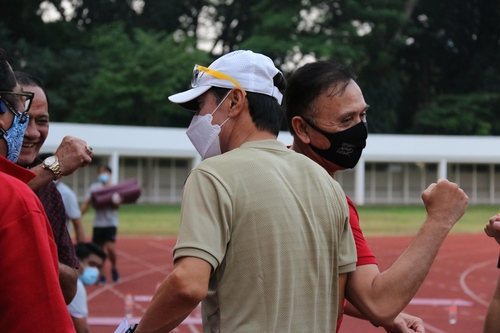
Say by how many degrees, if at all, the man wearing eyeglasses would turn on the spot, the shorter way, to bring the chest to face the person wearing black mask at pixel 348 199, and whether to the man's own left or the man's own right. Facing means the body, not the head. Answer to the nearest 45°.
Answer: approximately 45° to the man's own left

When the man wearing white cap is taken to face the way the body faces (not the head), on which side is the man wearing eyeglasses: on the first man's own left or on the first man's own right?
on the first man's own left

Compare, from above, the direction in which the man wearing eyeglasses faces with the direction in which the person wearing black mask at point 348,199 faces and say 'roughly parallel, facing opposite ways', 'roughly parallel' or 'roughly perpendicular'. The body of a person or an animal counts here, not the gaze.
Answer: roughly perpendicular

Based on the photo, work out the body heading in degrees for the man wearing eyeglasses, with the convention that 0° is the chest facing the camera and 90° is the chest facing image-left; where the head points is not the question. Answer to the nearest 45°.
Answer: approximately 270°

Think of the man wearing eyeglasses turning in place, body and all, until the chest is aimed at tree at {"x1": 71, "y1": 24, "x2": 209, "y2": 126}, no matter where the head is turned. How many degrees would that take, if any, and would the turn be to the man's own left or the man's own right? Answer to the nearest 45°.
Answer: approximately 90° to the man's own left

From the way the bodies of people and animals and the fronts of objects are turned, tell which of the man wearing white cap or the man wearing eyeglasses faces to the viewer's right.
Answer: the man wearing eyeglasses

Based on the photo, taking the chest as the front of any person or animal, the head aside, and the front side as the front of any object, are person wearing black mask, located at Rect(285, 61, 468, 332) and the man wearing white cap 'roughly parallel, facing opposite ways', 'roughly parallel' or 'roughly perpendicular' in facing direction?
roughly parallel, facing opposite ways

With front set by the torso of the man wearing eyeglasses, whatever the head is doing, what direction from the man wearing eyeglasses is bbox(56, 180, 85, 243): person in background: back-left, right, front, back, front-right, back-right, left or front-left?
left
